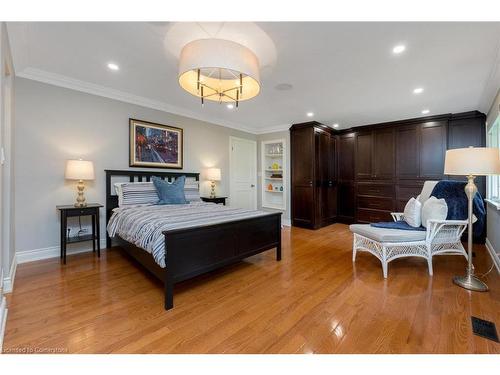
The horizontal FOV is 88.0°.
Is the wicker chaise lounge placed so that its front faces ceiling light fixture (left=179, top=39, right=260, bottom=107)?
yes

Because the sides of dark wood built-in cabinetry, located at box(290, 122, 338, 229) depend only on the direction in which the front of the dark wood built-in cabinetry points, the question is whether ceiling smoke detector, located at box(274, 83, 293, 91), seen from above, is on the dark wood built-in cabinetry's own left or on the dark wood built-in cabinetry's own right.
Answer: on the dark wood built-in cabinetry's own right

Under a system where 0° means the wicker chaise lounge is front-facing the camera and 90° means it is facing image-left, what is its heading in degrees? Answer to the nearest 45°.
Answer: approximately 45°

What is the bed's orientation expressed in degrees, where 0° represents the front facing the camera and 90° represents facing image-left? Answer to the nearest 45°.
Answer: approximately 315°

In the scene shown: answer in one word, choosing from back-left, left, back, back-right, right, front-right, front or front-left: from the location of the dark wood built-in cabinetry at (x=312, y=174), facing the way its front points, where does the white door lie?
back-right

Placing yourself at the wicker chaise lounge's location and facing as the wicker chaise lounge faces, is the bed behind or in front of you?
in front

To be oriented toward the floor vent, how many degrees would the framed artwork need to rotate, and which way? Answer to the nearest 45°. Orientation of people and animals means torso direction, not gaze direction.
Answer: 0° — it already faces it

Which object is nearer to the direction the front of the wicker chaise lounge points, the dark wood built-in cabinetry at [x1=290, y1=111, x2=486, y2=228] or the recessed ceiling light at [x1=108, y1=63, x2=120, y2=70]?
the recessed ceiling light

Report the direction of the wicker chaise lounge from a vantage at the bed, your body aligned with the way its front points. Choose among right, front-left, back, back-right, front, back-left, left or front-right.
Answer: front-left

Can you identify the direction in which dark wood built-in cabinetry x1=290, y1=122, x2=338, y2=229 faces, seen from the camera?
facing the viewer and to the right of the viewer

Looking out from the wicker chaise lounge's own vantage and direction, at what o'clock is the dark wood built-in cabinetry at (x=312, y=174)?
The dark wood built-in cabinetry is roughly at 3 o'clock from the wicker chaise lounge.

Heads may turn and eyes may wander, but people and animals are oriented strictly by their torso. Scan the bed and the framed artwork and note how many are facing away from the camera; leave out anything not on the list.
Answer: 0

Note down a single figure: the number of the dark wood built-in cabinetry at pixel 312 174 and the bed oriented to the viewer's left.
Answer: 0

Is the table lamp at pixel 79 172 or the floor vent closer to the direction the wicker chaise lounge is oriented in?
the table lamp

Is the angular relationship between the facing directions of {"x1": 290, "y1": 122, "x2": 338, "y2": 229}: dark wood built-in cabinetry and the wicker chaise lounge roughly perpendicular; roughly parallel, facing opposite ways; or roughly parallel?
roughly perpendicular

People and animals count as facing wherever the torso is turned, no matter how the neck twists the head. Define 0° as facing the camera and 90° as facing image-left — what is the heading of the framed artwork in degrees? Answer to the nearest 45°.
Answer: approximately 315°

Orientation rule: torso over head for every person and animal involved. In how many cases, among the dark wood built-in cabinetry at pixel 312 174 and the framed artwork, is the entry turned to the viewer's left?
0
